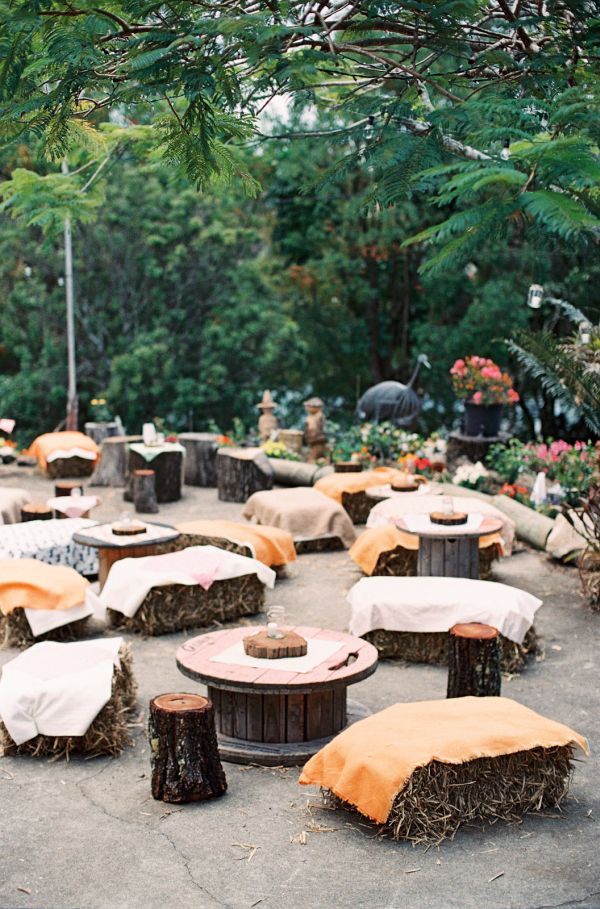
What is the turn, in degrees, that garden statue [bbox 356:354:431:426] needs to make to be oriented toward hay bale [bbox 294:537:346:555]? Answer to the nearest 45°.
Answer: approximately 90° to its right

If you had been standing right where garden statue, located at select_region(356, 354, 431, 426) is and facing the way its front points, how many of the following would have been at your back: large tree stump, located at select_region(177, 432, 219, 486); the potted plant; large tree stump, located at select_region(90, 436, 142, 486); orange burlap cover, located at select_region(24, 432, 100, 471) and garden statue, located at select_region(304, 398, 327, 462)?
4

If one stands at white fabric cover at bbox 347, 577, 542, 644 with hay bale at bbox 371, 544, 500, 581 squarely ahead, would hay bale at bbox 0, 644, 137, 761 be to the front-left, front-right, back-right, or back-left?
back-left

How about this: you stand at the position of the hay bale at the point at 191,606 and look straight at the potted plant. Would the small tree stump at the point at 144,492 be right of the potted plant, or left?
left

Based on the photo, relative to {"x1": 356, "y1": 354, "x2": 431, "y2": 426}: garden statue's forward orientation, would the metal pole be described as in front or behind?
behind

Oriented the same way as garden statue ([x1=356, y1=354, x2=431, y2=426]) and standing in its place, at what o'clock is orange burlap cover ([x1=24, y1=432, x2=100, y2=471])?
The orange burlap cover is roughly at 6 o'clock from the garden statue.

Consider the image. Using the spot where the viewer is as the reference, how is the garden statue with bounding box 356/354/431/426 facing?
facing to the right of the viewer

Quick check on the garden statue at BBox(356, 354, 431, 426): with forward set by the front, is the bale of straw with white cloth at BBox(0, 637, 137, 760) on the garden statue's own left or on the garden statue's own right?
on the garden statue's own right

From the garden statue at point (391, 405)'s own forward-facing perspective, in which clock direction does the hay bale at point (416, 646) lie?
The hay bale is roughly at 3 o'clock from the garden statue.

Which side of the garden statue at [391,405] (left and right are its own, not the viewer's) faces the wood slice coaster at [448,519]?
right

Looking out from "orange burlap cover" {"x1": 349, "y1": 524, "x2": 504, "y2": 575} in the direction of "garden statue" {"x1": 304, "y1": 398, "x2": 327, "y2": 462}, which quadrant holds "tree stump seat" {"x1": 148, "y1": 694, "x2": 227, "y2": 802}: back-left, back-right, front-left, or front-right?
back-left

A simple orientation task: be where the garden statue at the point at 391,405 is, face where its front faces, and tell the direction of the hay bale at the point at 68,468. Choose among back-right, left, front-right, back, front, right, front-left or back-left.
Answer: back

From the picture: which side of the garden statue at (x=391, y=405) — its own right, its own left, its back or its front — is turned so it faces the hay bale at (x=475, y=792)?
right

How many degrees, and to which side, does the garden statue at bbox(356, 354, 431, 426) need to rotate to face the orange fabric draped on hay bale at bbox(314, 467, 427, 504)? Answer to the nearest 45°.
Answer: approximately 90° to its right

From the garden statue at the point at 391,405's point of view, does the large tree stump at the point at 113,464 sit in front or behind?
behind

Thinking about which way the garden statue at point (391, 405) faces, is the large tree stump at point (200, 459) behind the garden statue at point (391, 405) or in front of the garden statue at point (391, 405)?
behind

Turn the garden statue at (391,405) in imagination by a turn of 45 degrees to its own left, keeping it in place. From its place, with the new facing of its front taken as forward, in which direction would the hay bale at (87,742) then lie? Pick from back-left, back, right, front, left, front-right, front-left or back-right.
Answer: back-right
